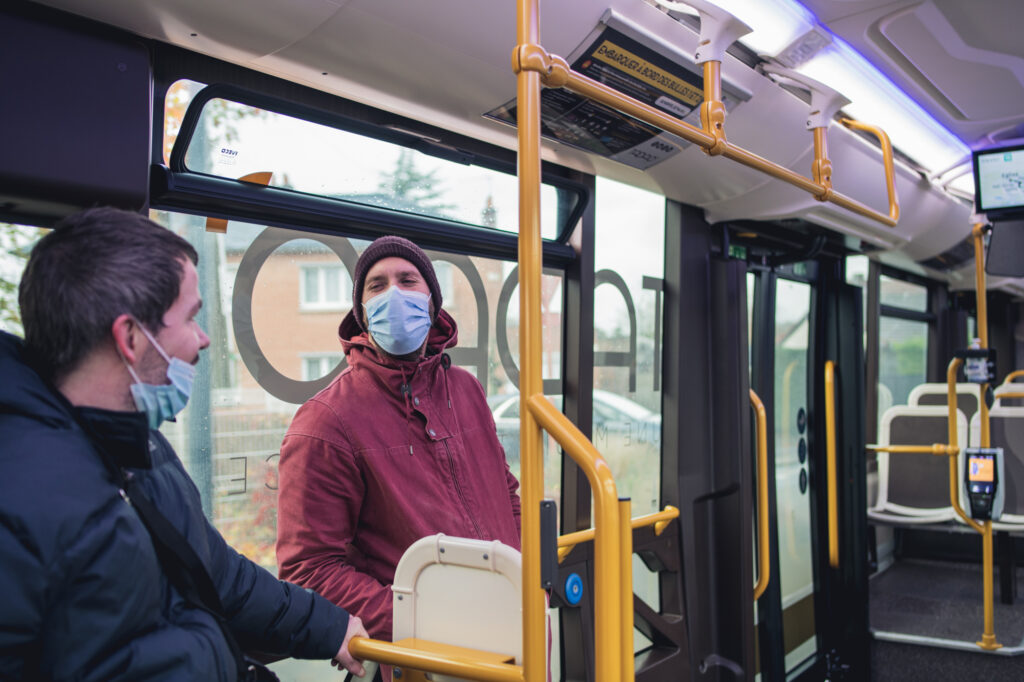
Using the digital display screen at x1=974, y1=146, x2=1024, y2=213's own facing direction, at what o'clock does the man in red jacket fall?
The man in red jacket is roughly at 1 o'clock from the digital display screen.

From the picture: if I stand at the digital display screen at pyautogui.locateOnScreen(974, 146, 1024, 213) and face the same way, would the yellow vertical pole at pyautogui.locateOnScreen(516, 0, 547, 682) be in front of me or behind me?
in front

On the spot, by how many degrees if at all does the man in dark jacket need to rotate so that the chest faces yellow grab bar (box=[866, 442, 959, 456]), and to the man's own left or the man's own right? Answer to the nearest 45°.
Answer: approximately 45° to the man's own left

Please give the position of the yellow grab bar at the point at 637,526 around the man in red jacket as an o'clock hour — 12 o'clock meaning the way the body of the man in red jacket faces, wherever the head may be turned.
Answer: The yellow grab bar is roughly at 9 o'clock from the man in red jacket.

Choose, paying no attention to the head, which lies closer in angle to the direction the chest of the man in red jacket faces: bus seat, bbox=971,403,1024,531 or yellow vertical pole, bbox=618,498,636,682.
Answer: the yellow vertical pole

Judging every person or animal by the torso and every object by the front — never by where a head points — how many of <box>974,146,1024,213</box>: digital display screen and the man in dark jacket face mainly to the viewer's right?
1

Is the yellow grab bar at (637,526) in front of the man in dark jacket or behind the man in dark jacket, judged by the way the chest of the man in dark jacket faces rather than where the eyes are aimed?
in front

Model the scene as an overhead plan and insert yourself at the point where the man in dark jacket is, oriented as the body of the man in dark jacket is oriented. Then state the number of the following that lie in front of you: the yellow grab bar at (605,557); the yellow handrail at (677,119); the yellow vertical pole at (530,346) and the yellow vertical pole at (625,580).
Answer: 4

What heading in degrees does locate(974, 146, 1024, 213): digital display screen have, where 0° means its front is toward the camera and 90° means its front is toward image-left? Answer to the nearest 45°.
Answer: approximately 0°

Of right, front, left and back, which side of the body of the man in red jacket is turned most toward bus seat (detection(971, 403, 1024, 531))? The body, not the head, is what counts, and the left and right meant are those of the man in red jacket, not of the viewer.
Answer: left

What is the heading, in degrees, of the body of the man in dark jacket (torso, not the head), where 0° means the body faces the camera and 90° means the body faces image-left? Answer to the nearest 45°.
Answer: approximately 270°

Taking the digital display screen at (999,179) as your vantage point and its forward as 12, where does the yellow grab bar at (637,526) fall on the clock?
The yellow grab bar is roughly at 1 o'clock from the digital display screen.
